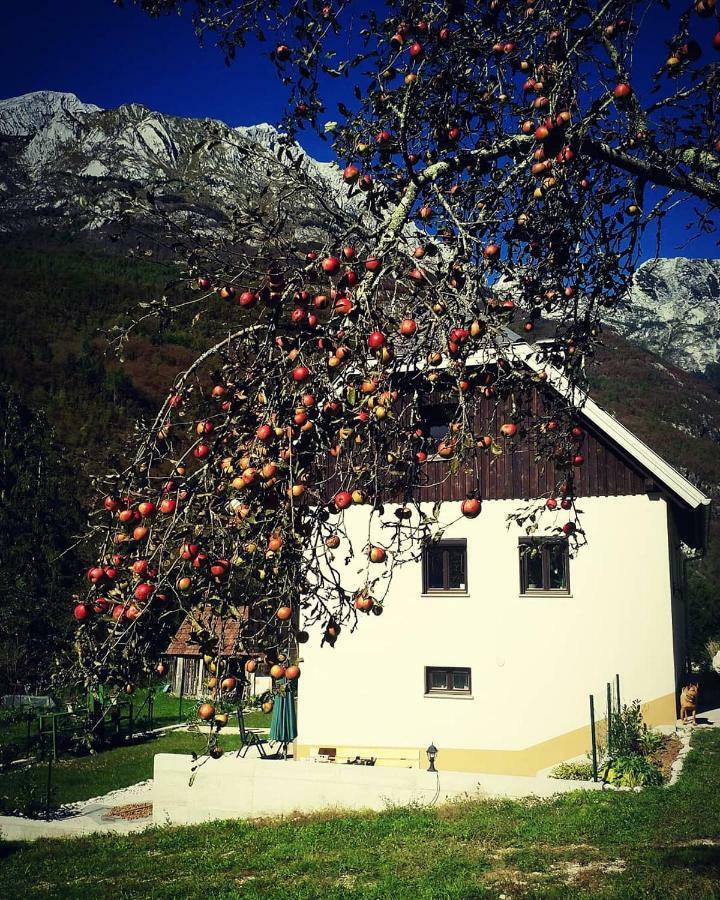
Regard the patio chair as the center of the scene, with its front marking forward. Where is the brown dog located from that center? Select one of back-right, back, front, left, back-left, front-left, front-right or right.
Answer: front-left

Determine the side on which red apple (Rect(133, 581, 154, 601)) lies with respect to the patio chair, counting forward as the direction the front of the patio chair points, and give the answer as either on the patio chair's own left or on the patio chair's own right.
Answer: on the patio chair's own right

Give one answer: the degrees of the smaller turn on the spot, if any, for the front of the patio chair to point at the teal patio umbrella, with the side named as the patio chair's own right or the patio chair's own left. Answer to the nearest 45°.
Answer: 0° — it already faces it

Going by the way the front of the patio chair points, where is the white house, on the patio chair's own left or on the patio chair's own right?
on the patio chair's own left

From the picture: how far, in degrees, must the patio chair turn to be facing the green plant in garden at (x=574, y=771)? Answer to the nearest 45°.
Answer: approximately 45° to its left
